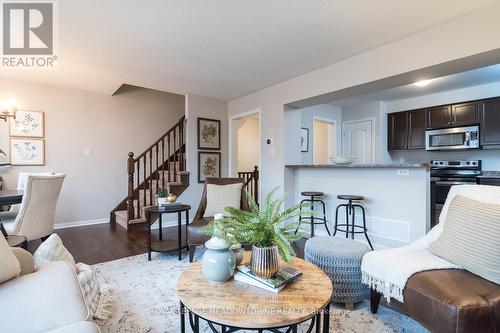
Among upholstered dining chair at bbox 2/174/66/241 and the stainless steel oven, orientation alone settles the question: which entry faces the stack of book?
the stainless steel oven

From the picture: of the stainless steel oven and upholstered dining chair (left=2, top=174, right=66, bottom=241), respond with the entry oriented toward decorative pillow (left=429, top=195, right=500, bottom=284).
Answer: the stainless steel oven

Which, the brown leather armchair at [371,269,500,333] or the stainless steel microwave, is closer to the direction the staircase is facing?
the brown leather armchair

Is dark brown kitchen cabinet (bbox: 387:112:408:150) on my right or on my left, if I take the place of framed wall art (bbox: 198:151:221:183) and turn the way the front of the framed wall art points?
on my left

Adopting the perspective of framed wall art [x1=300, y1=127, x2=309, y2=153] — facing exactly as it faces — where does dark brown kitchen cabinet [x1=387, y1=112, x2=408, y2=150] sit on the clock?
The dark brown kitchen cabinet is roughly at 10 o'clock from the framed wall art.

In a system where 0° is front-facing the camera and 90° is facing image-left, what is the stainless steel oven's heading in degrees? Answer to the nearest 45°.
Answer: approximately 0°

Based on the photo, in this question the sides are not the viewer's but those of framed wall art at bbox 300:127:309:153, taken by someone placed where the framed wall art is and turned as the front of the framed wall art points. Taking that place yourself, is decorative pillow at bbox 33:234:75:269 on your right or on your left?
on your right

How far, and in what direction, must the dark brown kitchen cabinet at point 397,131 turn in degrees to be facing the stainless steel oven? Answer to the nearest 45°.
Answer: approximately 45° to its left

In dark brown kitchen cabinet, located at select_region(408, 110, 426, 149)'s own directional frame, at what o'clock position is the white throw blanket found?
The white throw blanket is roughly at 12 o'clock from the dark brown kitchen cabinet.

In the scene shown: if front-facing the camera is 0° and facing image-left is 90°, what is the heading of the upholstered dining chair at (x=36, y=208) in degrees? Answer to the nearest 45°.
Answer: approximately 135°

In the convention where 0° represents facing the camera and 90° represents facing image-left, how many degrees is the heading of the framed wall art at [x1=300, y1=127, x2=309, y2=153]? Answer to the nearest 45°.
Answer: approximately 315°

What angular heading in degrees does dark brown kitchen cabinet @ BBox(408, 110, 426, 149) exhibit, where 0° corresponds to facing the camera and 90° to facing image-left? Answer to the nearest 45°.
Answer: approximately 0°

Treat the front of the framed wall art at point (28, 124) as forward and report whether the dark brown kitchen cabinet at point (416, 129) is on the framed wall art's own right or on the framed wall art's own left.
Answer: on the framed wall art's own left
